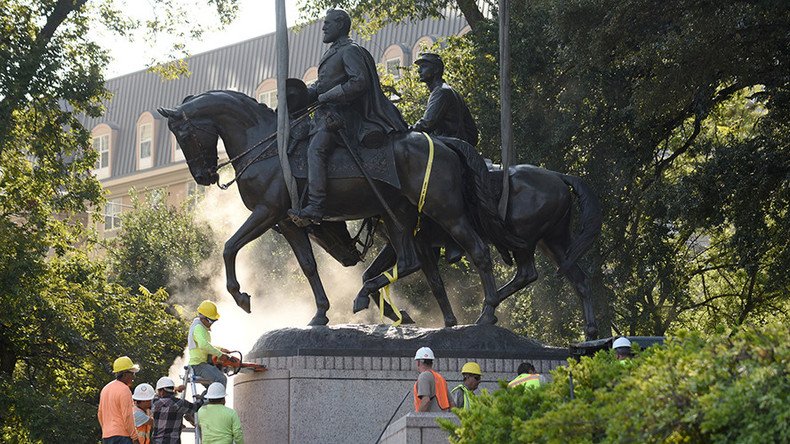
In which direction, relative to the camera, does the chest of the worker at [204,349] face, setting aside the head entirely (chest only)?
to the viewer's right

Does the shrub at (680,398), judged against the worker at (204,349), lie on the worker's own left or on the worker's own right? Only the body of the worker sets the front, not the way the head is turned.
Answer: on the worker's own right

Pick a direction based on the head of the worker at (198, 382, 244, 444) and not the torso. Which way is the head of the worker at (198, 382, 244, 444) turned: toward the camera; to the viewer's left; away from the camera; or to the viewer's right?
away from the camera

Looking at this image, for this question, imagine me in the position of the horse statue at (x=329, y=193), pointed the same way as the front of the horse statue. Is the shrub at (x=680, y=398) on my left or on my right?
on my left

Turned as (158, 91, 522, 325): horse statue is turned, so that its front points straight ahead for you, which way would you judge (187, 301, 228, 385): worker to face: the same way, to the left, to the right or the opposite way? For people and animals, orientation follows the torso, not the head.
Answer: the opposite way

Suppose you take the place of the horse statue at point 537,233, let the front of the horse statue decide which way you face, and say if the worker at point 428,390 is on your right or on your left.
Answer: on your left

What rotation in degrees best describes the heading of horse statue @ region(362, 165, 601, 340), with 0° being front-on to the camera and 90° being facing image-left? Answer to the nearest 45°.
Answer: approximately 90°

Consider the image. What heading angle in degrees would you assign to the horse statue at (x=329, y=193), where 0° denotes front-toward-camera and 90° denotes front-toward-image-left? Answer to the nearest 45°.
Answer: approximately 90°

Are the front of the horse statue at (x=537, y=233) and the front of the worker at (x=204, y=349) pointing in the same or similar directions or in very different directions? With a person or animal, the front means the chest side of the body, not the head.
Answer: very different directions
